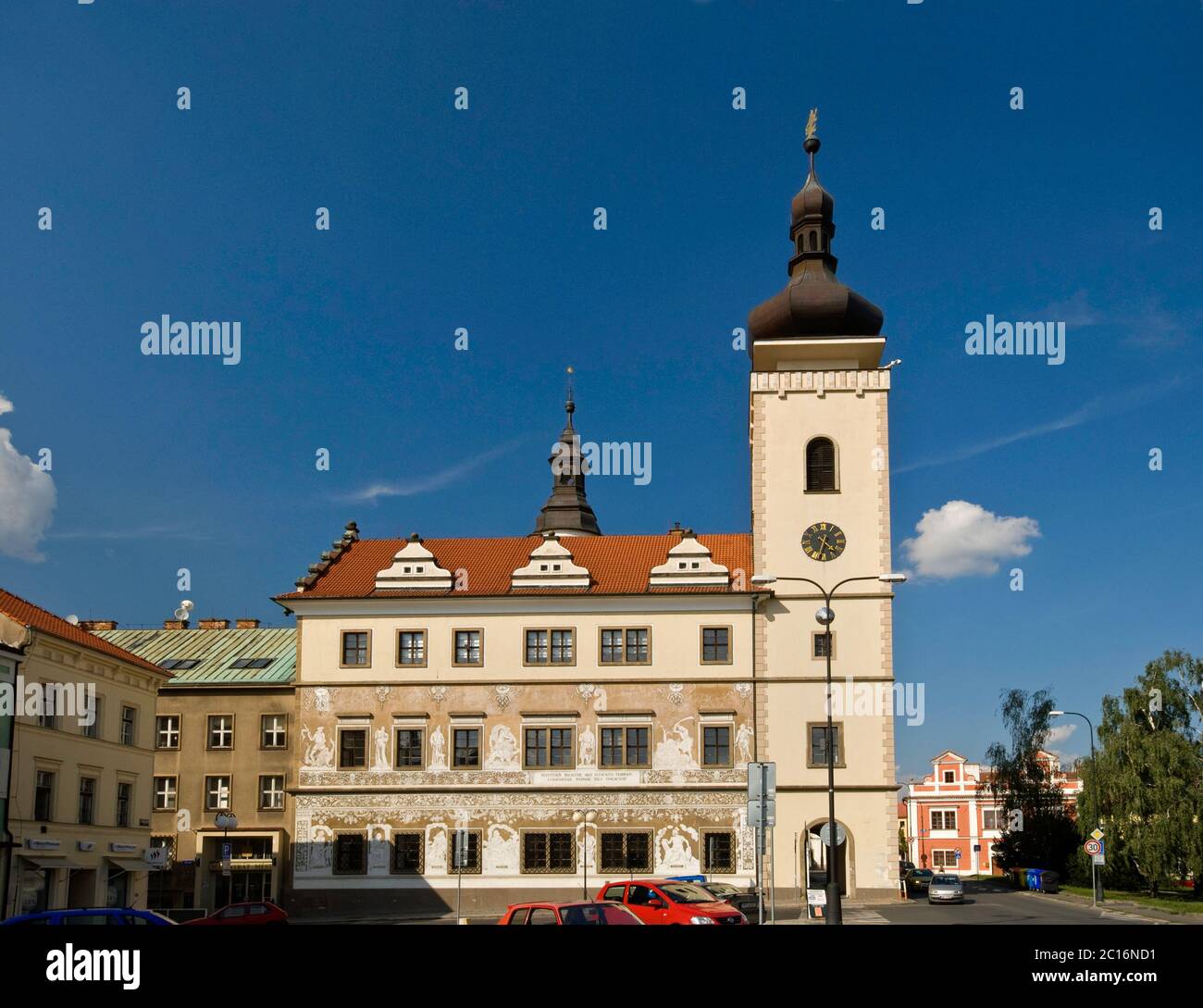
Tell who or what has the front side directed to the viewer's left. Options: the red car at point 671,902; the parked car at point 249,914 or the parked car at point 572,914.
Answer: the parked car at point 249,914

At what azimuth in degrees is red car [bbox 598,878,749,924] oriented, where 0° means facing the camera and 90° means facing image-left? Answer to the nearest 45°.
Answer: approximately 315°

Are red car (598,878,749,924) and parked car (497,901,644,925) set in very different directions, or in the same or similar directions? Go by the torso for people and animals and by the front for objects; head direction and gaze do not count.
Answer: same or similar directions

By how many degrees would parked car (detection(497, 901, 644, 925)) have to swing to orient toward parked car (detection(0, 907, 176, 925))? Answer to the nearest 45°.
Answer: approximately 135° to its right

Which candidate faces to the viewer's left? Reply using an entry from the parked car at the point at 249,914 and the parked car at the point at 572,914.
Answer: the parked car at the point at 249,914

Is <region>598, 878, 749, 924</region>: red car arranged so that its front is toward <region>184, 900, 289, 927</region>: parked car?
no

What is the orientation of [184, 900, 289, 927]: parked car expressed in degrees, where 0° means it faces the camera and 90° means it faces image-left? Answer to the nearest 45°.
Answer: approximately 90°

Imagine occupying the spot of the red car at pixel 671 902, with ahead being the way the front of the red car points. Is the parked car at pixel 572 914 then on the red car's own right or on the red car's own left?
on the red car's own right
